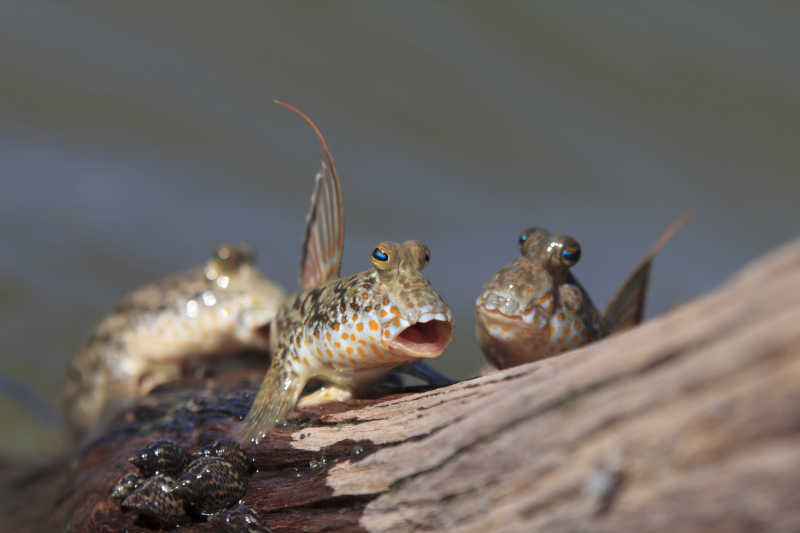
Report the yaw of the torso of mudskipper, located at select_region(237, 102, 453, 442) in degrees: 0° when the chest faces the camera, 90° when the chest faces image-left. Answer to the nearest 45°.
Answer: approximately 315°

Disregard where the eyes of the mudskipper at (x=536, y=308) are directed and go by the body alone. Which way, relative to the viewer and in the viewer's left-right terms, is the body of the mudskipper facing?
facing the viewer and to the left of the viewer

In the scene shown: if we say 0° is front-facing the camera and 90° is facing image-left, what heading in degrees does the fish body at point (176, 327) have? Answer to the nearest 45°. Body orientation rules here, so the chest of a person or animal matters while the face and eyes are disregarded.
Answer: approximately 270°

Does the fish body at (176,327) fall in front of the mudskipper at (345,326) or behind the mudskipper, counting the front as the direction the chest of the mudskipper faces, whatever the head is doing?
behind

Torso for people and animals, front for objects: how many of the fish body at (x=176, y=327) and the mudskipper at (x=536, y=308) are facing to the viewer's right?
1

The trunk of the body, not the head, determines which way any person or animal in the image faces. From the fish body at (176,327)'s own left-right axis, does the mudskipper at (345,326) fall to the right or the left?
on its right

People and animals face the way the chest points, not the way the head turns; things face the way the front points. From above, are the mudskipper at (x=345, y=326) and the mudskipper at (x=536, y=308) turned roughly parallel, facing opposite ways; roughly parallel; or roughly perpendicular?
roughly perpendicular
